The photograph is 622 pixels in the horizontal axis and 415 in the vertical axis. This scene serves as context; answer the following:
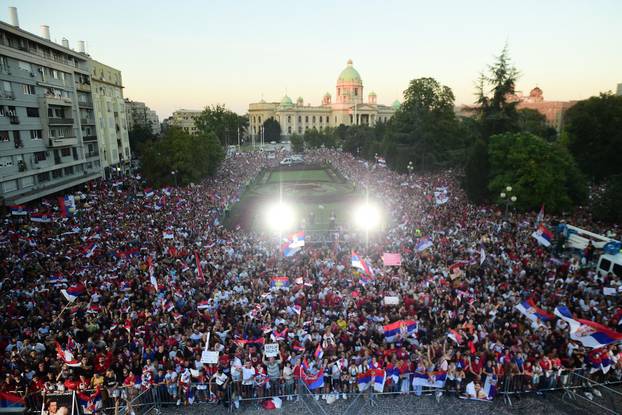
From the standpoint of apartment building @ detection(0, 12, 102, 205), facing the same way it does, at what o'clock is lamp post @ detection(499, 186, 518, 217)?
The lamp post is roughly at 12 o'clock from the apartment building.

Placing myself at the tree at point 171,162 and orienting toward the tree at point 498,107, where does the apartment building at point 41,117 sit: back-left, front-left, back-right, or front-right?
back-right

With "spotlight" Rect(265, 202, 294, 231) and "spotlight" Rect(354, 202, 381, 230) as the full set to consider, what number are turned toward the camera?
2

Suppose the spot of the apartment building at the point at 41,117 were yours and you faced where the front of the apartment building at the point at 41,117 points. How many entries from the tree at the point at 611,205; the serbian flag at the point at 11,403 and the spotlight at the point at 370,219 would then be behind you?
0

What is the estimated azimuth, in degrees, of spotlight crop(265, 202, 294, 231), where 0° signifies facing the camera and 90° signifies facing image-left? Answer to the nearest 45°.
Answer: approximately 0°

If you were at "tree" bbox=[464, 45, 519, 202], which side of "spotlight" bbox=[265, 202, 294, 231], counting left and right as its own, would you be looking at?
left

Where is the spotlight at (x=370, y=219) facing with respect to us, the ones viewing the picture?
facing the viewer

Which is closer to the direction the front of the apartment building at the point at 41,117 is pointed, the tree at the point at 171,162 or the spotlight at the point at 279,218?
the spotlight

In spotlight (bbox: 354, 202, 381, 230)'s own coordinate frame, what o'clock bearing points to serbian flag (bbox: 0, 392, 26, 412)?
The serbian flag is roughly at 1 o'clock from the spotlight.

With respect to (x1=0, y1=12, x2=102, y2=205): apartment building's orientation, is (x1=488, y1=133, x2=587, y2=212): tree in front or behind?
in front

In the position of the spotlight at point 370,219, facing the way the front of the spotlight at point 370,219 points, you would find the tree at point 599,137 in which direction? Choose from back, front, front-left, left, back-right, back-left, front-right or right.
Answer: back-left

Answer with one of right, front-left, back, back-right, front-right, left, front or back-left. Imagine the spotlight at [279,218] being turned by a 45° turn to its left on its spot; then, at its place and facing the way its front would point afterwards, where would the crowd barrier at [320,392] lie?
front-right

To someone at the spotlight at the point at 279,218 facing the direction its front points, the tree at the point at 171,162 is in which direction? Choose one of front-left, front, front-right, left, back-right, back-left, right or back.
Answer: back-right

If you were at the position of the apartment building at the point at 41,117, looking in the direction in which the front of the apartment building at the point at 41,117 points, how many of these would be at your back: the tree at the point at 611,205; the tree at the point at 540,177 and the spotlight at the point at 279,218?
0

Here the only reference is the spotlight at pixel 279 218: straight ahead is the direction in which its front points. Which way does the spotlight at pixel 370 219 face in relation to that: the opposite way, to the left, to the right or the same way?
the same way

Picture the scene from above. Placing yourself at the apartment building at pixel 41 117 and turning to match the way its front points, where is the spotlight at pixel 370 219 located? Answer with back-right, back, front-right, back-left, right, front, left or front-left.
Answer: front
